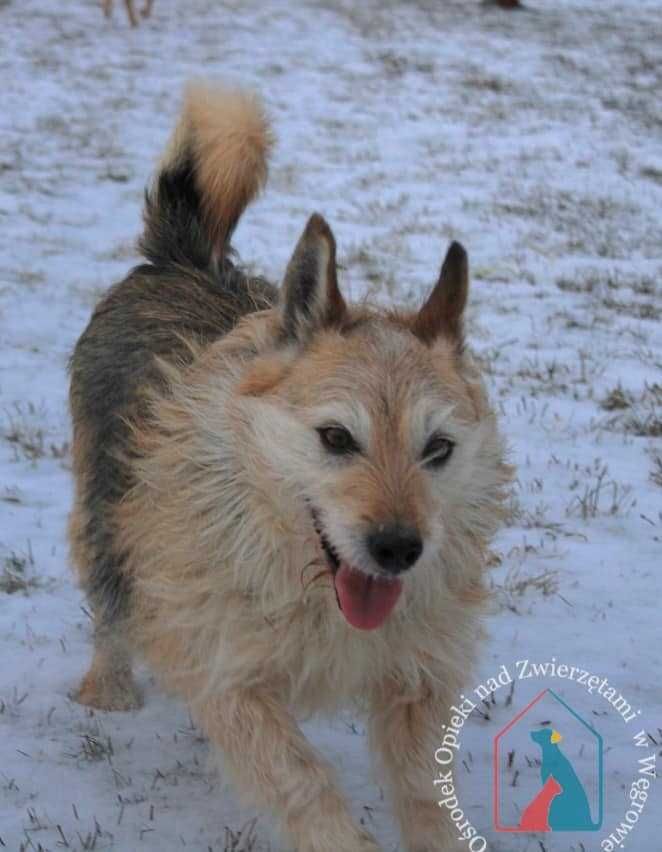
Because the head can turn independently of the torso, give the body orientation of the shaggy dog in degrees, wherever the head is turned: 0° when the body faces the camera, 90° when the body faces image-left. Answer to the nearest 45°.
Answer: approximately 315°
